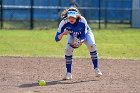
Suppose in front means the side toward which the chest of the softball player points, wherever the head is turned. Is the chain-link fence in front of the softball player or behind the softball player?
behind

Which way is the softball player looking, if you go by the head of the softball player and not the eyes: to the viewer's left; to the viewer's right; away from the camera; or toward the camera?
toward the camera

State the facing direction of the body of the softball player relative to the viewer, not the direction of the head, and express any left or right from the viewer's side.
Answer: facing the viewer
